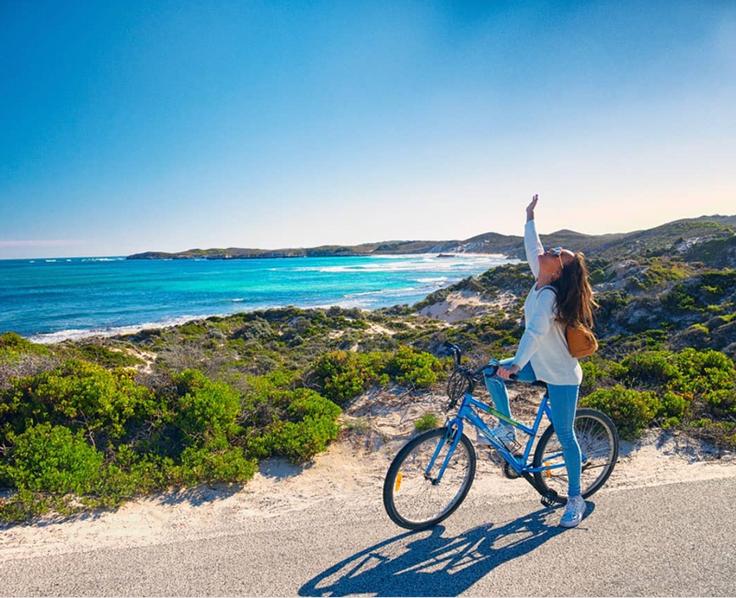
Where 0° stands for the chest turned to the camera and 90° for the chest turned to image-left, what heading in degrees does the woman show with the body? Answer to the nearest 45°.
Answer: approximately 90°

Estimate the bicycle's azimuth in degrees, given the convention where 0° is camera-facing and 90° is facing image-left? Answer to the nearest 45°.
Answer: approximately 45°

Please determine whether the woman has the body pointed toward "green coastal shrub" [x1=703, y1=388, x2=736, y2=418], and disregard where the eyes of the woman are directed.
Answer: no

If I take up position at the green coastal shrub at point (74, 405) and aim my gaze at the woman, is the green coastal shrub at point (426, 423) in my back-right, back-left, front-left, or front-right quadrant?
front-left

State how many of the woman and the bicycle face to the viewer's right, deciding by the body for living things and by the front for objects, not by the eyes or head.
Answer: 0

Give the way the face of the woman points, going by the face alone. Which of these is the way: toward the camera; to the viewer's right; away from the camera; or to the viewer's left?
to the viewer's left

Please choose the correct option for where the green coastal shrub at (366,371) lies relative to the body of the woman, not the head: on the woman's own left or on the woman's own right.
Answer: on the woman's own right

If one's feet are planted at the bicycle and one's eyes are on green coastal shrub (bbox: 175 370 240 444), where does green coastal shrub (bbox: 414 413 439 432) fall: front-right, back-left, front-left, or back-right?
front-right

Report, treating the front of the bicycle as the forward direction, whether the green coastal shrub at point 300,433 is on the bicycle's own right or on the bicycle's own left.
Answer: on the bicycle's own right

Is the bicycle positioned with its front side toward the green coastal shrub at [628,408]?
no

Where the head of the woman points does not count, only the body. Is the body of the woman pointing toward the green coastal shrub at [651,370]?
no

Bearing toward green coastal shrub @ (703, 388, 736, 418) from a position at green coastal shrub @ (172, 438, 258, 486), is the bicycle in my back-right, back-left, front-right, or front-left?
front-right
